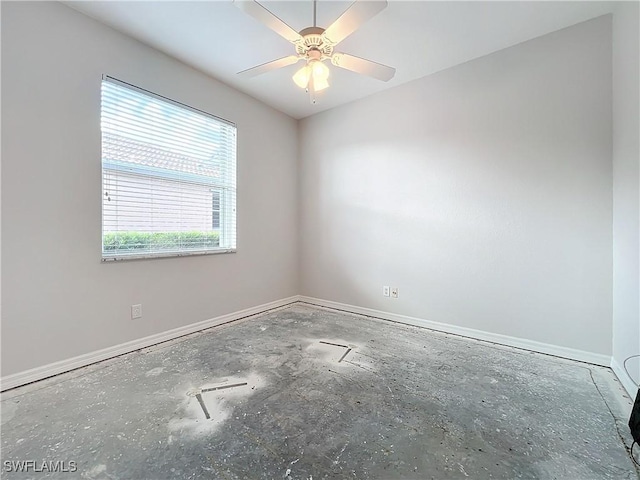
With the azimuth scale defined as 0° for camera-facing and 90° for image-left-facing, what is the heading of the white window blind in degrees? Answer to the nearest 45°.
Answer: approximately 315°

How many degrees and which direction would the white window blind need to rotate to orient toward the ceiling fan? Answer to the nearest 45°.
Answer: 0° — it already faces it
